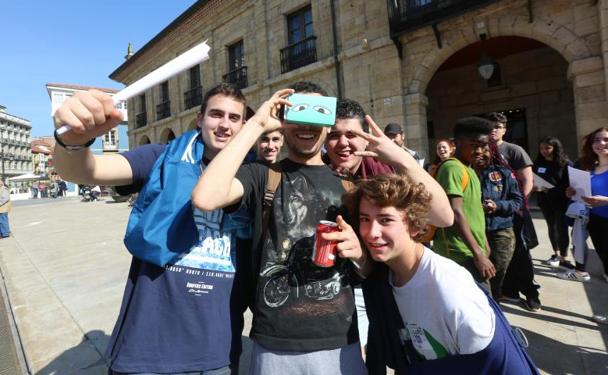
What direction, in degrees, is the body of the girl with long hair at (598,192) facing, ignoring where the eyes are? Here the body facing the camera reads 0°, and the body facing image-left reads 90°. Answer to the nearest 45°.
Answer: approximately 45°

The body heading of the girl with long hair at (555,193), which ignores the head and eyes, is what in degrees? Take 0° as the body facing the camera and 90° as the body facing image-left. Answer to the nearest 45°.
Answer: approximately 45°

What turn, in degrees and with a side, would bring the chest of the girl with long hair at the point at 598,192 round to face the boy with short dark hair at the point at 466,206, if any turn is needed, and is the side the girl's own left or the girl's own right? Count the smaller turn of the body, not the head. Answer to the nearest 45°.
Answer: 0° — they already face them

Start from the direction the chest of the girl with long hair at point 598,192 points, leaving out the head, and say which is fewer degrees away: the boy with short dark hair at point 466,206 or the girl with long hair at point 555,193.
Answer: the boy with short dark hair

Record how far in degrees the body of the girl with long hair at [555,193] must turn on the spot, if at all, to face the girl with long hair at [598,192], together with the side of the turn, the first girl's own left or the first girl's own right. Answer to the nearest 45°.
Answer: approximately 45° to the first girl's own left
